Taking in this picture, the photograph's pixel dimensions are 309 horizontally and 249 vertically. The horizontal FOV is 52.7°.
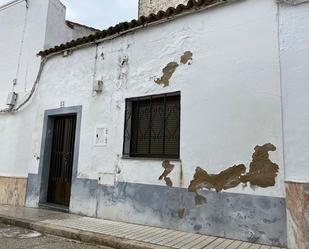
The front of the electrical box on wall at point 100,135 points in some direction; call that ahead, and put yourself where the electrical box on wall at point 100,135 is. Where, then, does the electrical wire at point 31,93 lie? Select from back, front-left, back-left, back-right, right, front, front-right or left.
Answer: back-right

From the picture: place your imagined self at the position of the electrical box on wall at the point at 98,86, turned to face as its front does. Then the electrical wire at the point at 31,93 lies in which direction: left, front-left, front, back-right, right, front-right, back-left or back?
back-right

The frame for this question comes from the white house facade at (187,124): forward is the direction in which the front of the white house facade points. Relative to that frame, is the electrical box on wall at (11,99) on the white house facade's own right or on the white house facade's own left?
on the white house facade's own right

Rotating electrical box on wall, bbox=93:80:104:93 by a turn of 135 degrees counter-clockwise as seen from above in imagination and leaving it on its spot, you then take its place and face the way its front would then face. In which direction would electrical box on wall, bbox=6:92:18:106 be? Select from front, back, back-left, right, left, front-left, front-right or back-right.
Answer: left

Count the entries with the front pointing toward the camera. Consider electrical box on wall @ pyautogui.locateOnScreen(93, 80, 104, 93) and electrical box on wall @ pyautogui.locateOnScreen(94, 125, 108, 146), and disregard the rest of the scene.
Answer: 2

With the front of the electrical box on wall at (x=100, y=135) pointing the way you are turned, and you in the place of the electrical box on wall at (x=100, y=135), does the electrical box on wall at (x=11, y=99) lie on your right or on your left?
on your right

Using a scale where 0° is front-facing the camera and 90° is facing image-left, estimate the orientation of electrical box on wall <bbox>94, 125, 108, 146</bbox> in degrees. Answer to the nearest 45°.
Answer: approximately 0°
